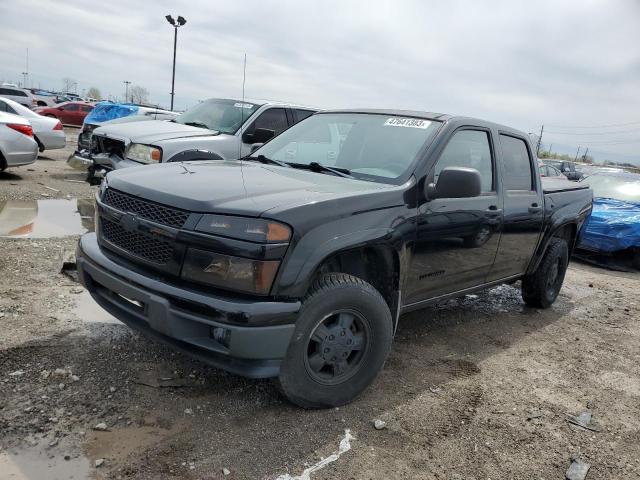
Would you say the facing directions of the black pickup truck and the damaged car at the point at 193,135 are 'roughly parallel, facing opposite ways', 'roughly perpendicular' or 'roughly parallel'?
roughly parallel

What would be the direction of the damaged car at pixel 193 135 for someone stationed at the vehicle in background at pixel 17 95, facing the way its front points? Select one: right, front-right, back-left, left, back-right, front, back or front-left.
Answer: left

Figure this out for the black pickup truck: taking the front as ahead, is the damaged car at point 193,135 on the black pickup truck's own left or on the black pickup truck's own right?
on the black pickup truck's own right

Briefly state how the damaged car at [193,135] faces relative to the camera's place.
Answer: facing the viewer and to the left of the viewer

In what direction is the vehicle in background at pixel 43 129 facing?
to the viewer's left

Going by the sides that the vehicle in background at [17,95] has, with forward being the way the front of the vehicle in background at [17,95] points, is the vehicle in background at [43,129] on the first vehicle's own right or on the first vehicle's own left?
on the first vehicle's own left

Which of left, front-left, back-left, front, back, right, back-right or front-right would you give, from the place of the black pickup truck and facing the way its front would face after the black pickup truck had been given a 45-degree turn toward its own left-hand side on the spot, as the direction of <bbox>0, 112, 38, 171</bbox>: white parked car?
back-right

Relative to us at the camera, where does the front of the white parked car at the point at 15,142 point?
facing to the left of the viewer

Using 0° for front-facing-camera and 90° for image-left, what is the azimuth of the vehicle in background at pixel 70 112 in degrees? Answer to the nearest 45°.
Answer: approximately 90°

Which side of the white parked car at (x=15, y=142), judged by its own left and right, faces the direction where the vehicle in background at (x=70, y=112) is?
right
